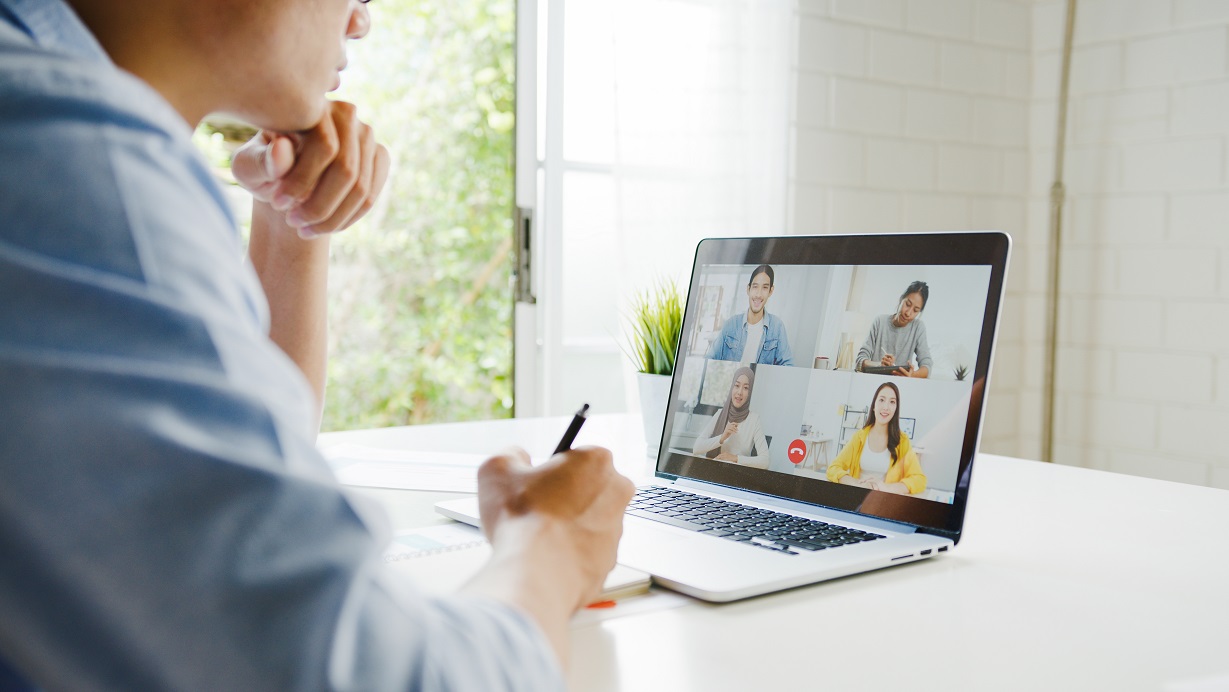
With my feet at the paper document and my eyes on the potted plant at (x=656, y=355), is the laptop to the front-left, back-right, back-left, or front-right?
front-right

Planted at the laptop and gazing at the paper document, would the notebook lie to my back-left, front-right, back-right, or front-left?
front-left

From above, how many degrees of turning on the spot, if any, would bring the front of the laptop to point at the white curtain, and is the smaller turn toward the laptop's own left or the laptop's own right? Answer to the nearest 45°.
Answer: approximately 135° to the laptop's own right

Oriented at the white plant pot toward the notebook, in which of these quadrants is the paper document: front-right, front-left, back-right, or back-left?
front-right

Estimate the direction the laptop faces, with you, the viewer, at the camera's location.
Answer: facing the viewer and to the left of the viewer

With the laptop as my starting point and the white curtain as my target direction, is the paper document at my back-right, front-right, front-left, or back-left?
front-left

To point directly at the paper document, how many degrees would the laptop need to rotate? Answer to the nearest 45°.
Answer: approximately 90° to its right

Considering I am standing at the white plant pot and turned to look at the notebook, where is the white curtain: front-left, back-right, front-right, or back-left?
back-right
